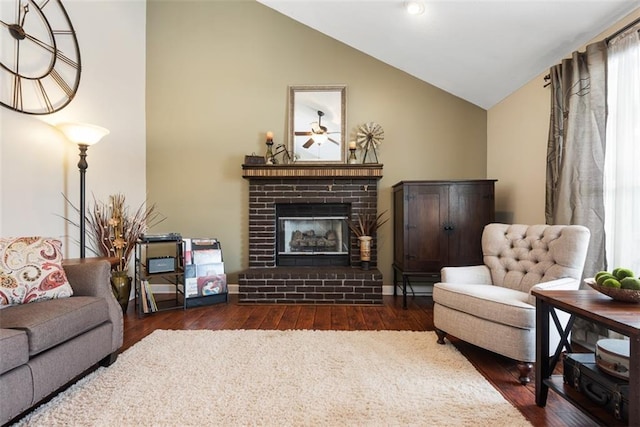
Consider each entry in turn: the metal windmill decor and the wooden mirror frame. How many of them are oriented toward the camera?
2

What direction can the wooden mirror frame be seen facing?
toward the camera

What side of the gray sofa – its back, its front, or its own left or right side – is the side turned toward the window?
front

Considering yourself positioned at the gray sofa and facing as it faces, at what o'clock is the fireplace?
The fireplace is roughly at 10 o'clock from the gray sofa.

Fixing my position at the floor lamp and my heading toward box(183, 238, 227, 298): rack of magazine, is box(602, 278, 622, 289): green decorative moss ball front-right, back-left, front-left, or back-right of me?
front-right

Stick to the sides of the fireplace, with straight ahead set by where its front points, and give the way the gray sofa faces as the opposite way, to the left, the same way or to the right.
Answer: to the left

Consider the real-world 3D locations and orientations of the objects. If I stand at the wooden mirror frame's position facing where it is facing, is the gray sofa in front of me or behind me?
in front

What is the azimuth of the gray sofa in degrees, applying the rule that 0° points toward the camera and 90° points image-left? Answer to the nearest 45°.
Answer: approximately 315°

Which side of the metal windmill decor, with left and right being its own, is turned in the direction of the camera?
front

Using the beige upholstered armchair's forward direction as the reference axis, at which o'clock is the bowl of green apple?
The bowl of green apple is roughly at 9 o'clock from the beige upholstered armchair.

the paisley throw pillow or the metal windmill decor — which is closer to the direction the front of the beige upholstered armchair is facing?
the paisley throw pillow

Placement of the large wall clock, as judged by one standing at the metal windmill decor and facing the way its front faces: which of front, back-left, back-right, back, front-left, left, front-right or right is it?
front-right

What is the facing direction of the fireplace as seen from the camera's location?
facing the viewer
